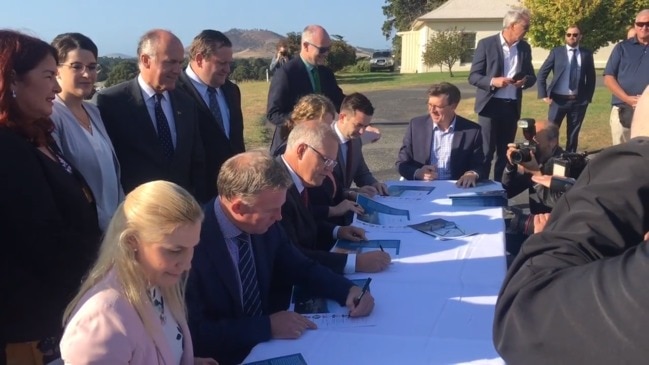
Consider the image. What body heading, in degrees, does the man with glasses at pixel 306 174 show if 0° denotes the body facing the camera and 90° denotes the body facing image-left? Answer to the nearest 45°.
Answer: approximately 270°

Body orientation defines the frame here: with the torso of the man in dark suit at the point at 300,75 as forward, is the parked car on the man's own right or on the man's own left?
on the man's own left

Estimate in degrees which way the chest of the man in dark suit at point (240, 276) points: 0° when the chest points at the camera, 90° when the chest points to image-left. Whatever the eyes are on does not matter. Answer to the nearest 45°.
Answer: approximately 315°

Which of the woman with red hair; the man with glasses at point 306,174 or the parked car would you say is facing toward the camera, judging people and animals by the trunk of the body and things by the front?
the parked car

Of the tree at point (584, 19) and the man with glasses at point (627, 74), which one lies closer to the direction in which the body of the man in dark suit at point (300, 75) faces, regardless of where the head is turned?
the man with glasses

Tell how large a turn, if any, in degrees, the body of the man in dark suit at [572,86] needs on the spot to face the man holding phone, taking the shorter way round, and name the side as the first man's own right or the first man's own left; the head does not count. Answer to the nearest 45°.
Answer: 0° — they already face them

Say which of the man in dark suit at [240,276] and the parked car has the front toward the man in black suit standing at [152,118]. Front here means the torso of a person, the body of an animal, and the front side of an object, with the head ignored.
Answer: the parked car

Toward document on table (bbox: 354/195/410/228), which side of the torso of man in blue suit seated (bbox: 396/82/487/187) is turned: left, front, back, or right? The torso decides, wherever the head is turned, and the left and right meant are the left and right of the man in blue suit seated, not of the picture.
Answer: front

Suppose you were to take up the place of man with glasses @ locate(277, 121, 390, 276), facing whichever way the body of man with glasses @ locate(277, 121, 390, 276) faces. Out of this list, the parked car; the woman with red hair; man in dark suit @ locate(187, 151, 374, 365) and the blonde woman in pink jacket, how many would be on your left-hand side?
1

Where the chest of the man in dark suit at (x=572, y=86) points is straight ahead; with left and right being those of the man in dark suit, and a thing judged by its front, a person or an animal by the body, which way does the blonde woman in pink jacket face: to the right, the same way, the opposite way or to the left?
to the left

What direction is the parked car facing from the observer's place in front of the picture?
facing the viewer

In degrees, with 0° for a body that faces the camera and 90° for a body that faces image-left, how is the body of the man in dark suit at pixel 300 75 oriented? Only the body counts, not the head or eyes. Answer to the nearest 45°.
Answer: approximately 315°

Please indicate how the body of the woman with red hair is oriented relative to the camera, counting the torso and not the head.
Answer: to the viewer's right
